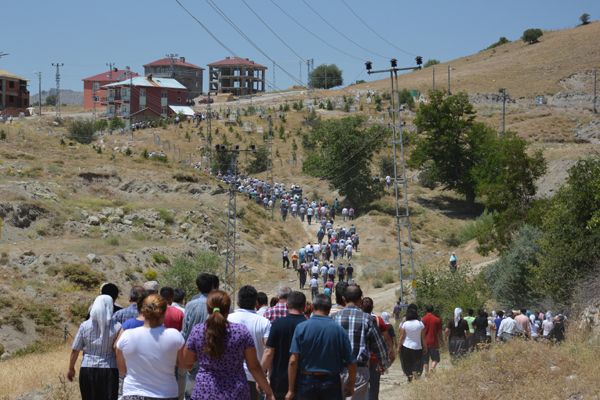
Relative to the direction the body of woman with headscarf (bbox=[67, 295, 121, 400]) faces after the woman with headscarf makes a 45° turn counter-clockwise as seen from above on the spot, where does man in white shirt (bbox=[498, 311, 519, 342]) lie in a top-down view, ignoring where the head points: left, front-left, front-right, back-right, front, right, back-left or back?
right

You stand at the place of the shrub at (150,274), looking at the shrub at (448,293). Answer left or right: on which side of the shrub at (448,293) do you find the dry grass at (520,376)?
right

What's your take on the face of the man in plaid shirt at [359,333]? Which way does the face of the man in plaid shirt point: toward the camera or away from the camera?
away from the camera

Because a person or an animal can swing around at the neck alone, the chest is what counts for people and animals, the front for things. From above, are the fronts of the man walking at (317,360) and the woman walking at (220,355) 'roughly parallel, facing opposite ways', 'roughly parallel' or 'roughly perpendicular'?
roughly parallel

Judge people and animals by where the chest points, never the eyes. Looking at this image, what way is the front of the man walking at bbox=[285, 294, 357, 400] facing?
away from the camera

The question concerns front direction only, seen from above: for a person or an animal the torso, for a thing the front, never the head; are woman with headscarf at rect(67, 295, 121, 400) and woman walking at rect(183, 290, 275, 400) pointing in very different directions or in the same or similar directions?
same or similar directions

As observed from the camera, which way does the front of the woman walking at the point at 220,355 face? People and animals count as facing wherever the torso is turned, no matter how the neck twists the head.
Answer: facing away from the viewer

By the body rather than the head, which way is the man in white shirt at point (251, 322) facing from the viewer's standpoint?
away from the camera

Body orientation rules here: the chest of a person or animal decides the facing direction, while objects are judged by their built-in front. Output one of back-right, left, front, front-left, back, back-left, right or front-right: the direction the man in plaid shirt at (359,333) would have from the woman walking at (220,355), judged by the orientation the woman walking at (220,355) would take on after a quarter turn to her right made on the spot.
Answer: front-left

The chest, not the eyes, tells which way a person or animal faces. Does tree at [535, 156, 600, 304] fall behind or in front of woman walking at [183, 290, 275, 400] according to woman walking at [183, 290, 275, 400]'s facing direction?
in front

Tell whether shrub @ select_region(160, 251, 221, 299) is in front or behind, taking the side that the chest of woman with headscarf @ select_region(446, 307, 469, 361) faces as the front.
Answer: in front

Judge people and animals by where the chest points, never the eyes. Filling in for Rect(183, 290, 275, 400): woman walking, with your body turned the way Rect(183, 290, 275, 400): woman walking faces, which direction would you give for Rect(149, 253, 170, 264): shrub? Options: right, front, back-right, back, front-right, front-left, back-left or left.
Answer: front

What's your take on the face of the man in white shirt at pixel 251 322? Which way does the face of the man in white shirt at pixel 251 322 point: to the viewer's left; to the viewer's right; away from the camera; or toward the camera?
away from the camera

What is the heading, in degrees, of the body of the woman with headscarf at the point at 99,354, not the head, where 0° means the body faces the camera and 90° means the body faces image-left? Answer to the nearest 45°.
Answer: approximately 180°

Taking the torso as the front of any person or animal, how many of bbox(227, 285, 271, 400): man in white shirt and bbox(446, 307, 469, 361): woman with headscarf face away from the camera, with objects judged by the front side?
2

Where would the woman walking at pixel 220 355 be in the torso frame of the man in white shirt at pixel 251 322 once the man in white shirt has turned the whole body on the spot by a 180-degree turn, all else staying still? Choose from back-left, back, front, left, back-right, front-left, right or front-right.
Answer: front

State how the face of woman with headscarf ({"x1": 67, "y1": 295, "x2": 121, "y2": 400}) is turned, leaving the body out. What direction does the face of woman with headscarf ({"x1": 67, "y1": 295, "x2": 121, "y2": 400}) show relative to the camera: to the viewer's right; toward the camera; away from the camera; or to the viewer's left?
away from the camera

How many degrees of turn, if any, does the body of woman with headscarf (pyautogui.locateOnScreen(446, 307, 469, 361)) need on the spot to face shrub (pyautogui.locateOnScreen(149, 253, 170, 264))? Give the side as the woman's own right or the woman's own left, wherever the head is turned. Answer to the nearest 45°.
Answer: approximately 45° to the woman's own left

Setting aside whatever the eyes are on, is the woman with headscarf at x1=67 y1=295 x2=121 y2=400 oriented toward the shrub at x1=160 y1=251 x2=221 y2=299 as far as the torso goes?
yes

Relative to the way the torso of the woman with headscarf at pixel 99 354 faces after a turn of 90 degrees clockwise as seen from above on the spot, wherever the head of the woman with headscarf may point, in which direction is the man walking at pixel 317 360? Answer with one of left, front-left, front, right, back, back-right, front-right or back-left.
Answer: front-right
